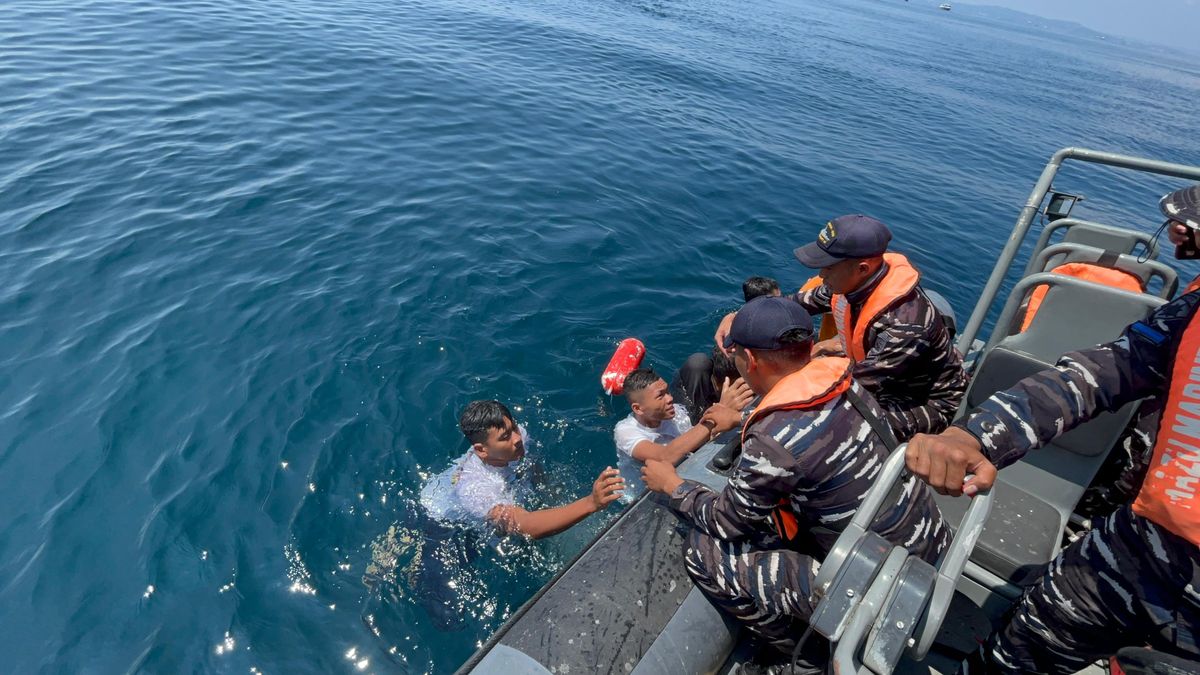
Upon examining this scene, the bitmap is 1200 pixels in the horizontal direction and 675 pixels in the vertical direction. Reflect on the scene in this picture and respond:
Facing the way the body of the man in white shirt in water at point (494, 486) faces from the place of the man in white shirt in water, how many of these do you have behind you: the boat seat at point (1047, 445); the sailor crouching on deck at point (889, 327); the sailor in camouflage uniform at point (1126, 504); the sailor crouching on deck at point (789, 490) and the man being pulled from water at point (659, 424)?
0

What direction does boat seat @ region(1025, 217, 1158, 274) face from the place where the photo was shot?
facing the viewer and to the left of the viewer

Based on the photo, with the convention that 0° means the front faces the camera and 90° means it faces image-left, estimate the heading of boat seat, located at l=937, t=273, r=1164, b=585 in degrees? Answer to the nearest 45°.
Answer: approximately 45°

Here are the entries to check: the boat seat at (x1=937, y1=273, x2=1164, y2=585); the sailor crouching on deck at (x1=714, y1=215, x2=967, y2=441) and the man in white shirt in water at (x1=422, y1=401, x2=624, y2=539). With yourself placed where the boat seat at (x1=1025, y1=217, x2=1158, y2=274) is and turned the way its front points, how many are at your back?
0

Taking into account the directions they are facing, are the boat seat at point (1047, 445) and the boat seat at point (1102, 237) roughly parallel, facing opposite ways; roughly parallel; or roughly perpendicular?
roughly parallel

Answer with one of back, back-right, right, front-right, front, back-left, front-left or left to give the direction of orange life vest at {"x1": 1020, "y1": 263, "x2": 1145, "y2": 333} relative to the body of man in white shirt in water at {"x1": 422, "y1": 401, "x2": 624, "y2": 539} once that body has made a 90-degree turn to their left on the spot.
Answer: right

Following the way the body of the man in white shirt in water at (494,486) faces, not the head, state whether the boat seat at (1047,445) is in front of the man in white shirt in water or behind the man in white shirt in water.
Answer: in front

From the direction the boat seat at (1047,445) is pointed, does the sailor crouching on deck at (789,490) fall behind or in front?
in front

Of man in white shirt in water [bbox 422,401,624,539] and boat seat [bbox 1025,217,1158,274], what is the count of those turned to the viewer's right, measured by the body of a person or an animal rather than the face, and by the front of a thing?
1

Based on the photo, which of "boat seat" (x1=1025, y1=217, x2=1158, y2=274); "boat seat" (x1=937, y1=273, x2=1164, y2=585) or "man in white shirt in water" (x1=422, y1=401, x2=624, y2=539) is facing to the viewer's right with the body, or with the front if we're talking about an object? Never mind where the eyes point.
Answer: the man in white shirt in water

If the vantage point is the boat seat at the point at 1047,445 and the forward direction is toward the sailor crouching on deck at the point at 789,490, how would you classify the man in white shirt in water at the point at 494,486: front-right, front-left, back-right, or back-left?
front-right

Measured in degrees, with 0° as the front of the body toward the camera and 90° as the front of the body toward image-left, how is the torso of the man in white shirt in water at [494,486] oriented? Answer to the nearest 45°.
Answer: approximately 270°

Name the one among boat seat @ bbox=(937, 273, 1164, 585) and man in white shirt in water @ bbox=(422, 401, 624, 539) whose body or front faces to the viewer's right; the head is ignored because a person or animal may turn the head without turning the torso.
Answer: the man in white shirt in water
